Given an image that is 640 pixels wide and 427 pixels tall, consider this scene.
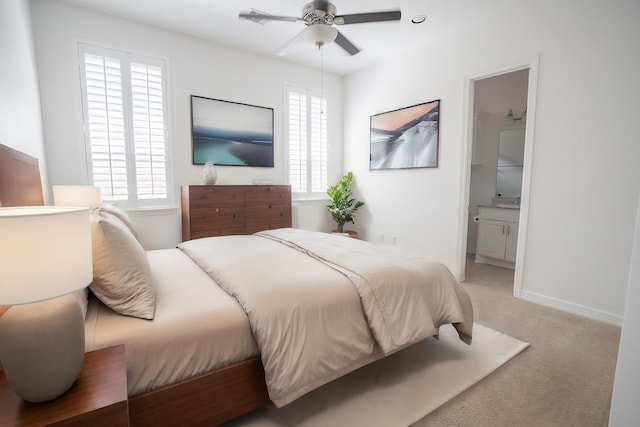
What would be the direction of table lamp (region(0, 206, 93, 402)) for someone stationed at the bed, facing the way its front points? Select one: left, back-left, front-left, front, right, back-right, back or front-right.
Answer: back

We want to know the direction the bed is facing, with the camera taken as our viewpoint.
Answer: facing away from the viewer and to the right of the viewer

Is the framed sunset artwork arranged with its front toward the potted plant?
no

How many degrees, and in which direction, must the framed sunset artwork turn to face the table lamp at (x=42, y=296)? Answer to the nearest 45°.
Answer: approximately 45° to its left

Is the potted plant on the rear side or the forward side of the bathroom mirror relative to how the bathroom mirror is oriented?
on the forward side

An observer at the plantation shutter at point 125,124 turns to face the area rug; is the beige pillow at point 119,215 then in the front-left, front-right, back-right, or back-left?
front-right

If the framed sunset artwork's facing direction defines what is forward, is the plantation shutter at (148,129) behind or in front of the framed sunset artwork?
in front

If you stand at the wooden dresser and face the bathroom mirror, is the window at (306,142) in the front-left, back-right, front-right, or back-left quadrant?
front-left

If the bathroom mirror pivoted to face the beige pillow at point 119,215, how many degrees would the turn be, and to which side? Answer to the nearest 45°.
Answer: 0° — it already faces it

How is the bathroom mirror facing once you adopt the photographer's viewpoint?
facing the viewer and to the left of the viewer

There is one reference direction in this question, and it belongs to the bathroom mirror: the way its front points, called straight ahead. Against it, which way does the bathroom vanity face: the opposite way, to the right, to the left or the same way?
the same way

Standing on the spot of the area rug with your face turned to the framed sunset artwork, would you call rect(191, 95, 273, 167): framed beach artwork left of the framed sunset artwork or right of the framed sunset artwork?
left

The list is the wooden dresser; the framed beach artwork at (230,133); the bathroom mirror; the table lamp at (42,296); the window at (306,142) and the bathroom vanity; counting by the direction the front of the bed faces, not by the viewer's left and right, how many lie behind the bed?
1
